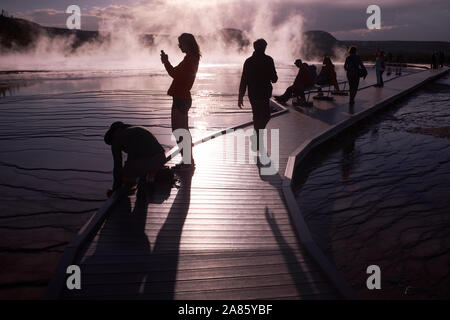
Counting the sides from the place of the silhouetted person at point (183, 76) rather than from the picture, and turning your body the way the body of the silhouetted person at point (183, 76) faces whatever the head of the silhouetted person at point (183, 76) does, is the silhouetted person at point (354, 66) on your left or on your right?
on your right

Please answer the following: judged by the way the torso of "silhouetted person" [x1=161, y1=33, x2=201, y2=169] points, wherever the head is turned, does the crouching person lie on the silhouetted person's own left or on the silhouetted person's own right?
on the silhouetted person's own left

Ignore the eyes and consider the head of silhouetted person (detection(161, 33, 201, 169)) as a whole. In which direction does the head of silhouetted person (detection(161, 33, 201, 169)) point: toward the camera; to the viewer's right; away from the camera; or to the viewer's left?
to the viewer's left

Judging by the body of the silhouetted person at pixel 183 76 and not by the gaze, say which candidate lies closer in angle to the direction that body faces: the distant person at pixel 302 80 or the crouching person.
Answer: the crouching person

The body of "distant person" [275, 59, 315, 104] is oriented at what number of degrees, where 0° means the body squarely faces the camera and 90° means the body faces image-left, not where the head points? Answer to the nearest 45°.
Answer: approximately 90°

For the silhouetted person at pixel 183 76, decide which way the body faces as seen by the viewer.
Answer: to the viewer's left

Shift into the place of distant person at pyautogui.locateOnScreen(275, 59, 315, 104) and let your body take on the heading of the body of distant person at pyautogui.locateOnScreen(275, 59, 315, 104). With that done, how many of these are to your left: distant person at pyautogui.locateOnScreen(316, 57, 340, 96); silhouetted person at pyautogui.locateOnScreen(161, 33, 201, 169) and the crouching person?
2

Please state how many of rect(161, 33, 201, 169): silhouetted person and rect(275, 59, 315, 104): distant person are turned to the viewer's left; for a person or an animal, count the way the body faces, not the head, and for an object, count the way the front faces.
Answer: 2

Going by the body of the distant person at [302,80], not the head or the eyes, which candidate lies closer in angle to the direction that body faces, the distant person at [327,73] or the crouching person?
the crouching person

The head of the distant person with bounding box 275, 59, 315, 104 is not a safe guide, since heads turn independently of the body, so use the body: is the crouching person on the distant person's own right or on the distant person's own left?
on the distant person's own left

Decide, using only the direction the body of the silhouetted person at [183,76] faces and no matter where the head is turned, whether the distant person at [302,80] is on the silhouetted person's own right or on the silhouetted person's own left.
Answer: on the silhouetted person's own right
